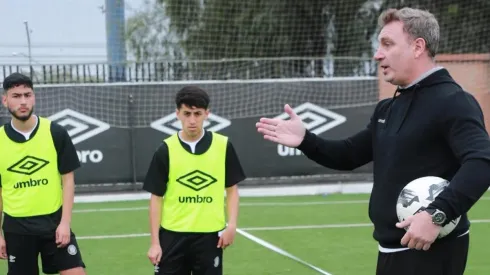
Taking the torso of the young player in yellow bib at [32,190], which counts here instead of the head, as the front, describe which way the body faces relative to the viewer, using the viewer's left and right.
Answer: facing the viewer

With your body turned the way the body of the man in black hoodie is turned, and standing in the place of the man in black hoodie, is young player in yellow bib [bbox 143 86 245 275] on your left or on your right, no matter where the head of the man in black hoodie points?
on your right

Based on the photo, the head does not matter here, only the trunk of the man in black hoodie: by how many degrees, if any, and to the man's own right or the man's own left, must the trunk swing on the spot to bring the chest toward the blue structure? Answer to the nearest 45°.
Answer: approximately 90° to the man's own right

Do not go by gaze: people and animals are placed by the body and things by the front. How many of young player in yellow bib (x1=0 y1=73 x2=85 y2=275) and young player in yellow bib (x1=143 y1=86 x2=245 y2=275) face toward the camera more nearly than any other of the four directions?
2

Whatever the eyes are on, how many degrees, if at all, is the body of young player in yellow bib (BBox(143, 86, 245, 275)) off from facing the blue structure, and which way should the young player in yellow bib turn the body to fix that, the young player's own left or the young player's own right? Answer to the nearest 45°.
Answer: approximately 180°

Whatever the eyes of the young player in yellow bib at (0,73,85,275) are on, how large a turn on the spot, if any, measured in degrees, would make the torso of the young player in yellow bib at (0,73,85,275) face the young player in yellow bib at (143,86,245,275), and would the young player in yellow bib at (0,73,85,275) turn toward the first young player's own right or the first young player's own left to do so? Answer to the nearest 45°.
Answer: approximately 45° to the first young player's own left

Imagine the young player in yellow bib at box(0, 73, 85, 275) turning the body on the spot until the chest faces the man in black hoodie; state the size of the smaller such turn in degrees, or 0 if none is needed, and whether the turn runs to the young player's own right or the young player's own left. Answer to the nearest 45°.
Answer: approximately 45° to the young player's own left

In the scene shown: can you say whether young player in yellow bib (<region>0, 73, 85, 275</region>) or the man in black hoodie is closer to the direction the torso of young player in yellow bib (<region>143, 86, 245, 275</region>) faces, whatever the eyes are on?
the man in black hoodie

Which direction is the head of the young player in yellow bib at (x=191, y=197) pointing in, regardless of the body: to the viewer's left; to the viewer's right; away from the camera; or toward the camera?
toward the camera

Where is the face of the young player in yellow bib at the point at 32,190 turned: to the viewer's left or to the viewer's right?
to the viewer's right

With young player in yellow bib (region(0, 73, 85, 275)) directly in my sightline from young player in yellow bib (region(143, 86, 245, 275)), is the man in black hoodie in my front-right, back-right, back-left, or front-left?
back-left

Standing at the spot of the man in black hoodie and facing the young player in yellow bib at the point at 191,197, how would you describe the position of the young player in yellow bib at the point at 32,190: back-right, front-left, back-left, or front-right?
front-left

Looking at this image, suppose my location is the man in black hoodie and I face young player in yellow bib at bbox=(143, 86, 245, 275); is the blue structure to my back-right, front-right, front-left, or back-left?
front-right

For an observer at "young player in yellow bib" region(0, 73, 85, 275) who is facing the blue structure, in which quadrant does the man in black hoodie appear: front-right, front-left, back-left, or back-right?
back-right

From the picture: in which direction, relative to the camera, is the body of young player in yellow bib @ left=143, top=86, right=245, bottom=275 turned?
toward the camera

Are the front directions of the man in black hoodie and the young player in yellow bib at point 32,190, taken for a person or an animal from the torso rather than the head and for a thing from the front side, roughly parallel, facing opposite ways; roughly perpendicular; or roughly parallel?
roughly perpendicular

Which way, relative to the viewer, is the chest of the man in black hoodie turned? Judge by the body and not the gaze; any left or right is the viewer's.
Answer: facing the viewer and to the left of the viewer
